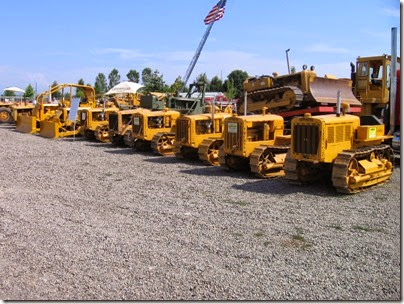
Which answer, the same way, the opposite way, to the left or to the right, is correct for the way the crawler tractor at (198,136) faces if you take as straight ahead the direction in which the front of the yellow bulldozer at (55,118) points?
the same way

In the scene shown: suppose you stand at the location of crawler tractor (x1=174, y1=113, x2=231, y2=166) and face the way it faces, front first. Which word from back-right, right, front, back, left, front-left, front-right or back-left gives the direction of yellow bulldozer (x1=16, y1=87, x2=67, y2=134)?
right

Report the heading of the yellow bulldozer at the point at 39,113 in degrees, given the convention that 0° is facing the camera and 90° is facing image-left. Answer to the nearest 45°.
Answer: approximately 45°

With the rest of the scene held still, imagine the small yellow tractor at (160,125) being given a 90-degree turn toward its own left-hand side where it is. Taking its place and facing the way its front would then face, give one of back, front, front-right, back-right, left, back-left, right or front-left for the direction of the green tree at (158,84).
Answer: back-left

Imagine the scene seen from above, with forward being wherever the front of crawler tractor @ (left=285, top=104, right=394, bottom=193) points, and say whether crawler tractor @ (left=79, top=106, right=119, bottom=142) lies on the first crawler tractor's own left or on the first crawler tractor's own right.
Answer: on the first crawler tractor's own right

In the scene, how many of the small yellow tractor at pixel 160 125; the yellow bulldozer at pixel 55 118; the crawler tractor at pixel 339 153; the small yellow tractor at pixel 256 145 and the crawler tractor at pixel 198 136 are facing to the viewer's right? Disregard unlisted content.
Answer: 0

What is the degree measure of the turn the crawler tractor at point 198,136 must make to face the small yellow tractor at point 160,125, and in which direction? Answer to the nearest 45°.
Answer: approximately 90° to its right

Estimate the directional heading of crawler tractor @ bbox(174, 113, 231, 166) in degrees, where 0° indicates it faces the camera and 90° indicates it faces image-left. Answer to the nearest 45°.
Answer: approximately 45°

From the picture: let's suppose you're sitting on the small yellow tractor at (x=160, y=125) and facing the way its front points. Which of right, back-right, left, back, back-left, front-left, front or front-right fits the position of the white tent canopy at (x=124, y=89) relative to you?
back-right

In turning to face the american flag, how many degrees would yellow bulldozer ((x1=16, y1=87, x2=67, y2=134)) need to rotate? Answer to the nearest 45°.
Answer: approximately 180°

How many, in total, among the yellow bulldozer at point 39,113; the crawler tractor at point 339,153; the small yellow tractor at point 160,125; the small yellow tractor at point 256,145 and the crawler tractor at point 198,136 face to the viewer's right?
0

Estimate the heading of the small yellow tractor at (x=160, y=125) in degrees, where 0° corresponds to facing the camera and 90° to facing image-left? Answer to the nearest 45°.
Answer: approximately 45°

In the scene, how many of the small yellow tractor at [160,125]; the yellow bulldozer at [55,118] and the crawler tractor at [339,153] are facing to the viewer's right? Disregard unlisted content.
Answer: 0

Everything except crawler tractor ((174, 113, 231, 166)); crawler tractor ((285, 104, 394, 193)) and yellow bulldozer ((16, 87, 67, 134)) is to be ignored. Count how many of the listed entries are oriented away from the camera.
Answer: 0

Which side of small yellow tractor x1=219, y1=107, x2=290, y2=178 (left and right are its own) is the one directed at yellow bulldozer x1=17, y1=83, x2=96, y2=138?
right

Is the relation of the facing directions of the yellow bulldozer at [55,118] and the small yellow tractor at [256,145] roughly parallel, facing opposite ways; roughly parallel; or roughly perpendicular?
roughly parallel

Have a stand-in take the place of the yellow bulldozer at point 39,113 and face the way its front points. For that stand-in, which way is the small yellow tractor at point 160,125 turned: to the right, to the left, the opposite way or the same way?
the same way
